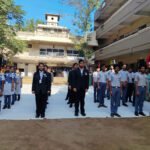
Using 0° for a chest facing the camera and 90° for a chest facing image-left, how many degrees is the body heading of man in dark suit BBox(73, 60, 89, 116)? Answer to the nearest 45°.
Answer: approximately 0°

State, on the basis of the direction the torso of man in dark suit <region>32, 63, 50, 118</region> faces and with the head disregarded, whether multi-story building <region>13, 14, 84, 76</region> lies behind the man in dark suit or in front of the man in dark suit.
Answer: behind

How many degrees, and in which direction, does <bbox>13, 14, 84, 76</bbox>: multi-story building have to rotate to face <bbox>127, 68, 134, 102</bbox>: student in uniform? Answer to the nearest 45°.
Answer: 0° — it already faces them

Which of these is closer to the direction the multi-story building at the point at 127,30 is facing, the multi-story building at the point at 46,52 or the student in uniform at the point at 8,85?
the student in uniform

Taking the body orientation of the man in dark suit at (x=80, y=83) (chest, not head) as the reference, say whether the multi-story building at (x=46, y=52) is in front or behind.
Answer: behind

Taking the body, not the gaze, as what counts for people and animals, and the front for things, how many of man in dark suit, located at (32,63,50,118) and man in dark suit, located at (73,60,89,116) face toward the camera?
2

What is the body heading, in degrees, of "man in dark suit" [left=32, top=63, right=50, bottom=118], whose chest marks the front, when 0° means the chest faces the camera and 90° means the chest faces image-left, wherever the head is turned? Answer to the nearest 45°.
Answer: approximately 0°

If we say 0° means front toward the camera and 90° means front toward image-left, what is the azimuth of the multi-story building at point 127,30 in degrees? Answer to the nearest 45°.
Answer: approximately 45°
